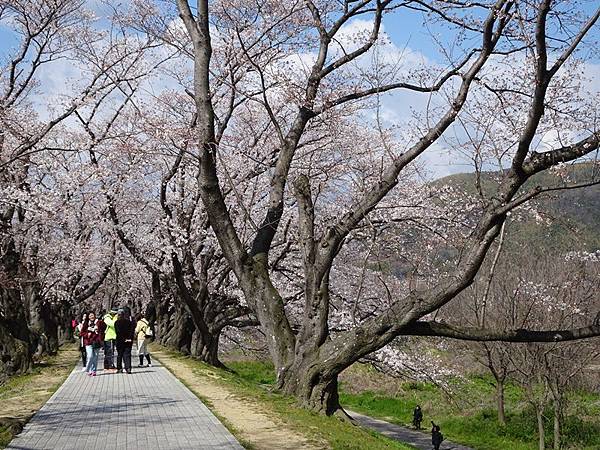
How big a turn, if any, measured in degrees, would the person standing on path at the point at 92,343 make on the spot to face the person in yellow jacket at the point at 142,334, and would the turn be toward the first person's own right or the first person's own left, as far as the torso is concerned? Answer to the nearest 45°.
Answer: approximately 135° to the first person's own left

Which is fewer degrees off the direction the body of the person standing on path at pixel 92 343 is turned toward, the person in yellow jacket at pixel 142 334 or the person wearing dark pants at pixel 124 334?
the person wearing dark pants

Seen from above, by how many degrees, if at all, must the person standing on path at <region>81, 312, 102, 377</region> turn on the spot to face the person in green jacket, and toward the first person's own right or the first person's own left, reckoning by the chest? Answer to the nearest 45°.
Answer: approximately 90° to the first person's own left

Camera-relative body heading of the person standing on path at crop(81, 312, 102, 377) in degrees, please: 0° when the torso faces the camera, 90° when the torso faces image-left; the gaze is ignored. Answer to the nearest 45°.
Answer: approximately 0°
